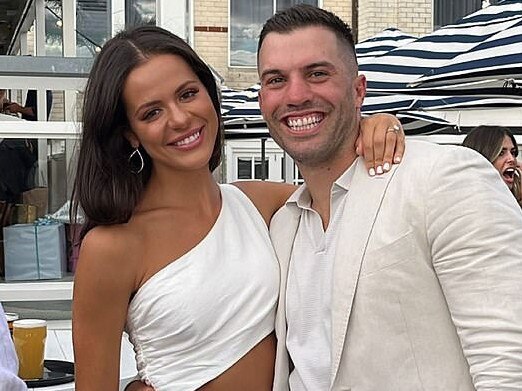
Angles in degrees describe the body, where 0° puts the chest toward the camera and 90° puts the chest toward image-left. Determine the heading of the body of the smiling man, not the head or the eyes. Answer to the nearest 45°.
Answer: approximately 45°

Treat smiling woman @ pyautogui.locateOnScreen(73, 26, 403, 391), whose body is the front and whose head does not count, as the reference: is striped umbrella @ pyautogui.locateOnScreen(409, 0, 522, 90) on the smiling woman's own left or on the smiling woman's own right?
on the smiling woman's own left

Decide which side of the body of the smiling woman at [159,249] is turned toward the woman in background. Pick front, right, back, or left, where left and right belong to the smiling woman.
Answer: left

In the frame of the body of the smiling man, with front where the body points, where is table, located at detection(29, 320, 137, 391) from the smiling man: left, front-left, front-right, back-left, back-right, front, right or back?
right
